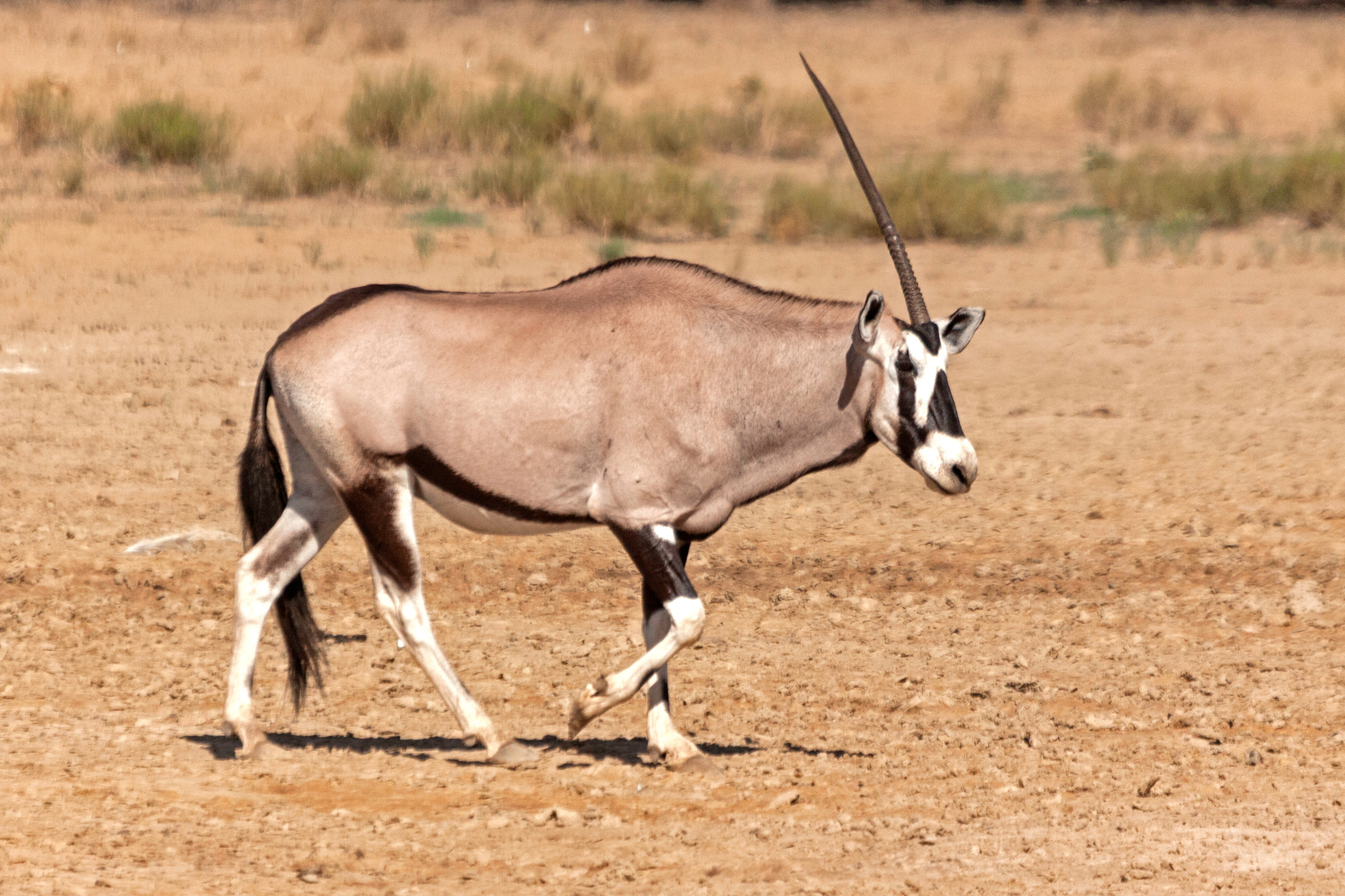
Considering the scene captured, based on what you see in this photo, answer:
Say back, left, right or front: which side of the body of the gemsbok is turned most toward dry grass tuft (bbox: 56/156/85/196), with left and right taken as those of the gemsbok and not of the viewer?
left

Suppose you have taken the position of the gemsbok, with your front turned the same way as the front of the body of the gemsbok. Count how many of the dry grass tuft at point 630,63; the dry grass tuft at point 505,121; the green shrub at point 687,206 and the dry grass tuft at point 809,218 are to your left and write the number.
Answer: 4

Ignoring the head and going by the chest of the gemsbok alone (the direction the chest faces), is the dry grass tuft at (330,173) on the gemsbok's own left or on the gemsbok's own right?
on the gemsbok's own left

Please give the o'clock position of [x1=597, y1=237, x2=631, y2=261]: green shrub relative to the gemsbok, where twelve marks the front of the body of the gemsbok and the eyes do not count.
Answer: The green shrub is roughly at 9 o'clock from the gemsbok.

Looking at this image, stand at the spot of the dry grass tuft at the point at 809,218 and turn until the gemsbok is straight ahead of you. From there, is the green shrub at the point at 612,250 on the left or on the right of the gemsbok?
right

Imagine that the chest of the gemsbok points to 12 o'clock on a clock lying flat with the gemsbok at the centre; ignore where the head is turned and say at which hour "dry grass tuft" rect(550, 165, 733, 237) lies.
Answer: The dry grass tuft is roughly at 9 o'clock from the gemsbok.

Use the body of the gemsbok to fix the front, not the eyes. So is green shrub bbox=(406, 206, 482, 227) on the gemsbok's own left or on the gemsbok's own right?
on the gemsbok's own left

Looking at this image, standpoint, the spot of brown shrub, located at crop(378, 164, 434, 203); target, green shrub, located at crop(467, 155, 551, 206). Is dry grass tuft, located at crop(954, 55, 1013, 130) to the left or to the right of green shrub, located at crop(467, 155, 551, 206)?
left

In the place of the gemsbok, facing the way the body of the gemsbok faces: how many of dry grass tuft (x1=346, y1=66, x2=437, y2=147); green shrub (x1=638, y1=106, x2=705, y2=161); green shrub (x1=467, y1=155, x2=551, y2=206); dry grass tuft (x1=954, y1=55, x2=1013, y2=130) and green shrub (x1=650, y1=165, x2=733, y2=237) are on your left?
5

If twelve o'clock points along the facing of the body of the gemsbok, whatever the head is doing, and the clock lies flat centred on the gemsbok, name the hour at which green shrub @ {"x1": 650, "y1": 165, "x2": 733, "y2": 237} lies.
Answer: The green shrub is roughly at 9 o'clock from the gemsbok.

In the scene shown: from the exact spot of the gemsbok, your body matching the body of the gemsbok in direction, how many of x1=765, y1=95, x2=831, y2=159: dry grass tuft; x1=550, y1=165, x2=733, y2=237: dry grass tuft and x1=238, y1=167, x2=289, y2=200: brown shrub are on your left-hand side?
3

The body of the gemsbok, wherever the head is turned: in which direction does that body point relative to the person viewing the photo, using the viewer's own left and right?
facing to the right of the viewer

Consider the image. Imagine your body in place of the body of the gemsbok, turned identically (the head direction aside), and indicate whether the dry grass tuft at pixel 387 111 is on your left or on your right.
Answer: on your left
